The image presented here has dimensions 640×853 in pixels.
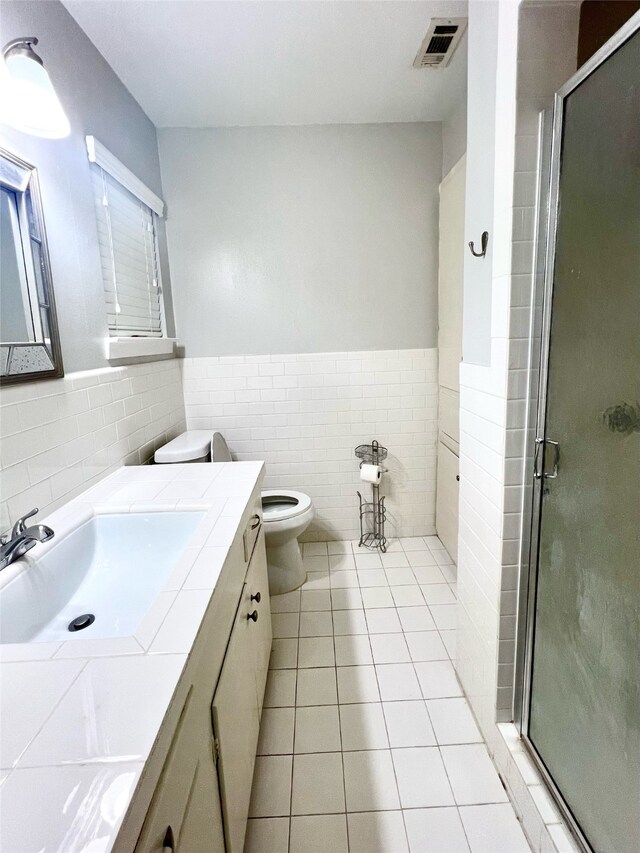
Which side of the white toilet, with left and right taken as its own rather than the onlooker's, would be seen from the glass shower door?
right

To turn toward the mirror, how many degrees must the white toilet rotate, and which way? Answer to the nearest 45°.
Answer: approximately 135° to its right

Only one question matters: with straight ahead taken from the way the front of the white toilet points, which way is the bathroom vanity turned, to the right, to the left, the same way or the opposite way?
the same way

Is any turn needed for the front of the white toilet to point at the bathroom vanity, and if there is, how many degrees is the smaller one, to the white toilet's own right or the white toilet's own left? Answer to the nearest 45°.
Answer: approximately 90° to the white toilet's own right

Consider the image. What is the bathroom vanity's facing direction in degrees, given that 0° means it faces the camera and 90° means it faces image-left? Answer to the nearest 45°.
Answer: approximately 270°

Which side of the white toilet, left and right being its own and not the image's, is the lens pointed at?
right

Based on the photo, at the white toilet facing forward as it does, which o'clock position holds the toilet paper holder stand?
The toilet paper holder stand is roughly at 11 o'clock from the white toilet.

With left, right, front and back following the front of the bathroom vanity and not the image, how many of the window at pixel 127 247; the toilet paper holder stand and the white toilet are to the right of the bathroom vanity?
0

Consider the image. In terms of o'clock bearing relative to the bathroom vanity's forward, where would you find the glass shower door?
The glass shower door is roughly at 12 o'clock from the bathroom vanity.

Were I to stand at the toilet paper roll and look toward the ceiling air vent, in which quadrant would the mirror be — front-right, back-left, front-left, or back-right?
front-right
